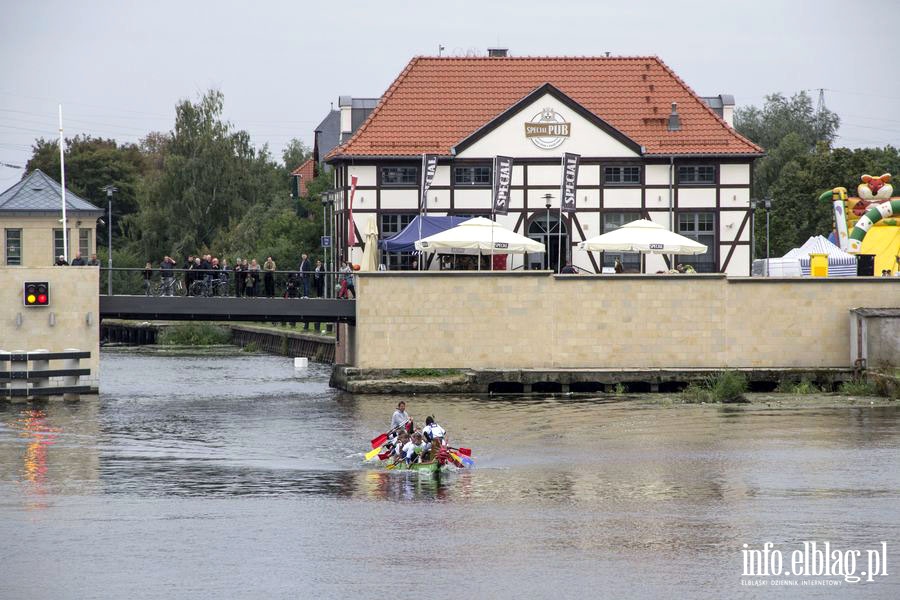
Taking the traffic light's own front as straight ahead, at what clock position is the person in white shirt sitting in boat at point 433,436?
The person in white shirt sitting in boat is roughly at 11 o'clock from the traffic light.

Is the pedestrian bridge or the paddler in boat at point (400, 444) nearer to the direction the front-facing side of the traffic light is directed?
the paddler in boat

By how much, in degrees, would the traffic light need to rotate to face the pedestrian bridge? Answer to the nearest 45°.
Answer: approximately 90° to its left

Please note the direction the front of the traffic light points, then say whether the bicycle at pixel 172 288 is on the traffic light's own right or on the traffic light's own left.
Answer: on the traffic light's own left

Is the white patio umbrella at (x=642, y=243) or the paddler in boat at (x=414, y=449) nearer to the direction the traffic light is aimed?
the paddler in boat

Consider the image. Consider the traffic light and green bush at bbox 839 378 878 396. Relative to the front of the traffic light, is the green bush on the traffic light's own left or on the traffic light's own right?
on the traffic light's own left

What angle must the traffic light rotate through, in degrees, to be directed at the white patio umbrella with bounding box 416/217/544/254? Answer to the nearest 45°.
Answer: approximately 90° to its left

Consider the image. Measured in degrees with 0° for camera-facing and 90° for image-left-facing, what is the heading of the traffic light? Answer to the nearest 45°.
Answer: approximately 0°

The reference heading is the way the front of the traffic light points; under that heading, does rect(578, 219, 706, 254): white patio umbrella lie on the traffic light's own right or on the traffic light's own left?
on the traffic light's own left

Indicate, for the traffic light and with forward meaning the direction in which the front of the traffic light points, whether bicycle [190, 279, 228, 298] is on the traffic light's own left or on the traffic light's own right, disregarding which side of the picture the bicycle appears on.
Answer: on the traffic light's own left

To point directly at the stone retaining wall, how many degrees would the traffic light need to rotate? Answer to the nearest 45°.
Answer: approximately 90° to its left
